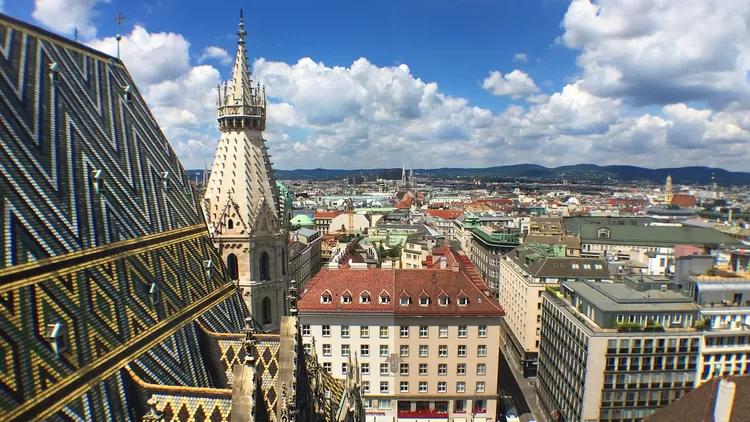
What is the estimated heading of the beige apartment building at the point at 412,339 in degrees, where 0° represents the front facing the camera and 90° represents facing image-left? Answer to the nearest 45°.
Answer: approximately 0°

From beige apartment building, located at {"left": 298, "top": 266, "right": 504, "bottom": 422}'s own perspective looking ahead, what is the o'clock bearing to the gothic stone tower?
The gothic stone tower is roughly at 1 o'clock from the beige apartment building.
